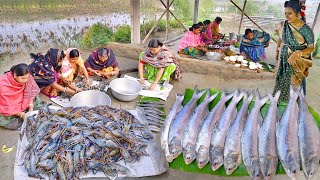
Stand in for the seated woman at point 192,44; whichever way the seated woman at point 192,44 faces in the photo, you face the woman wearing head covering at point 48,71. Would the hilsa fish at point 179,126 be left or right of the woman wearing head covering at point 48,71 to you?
left

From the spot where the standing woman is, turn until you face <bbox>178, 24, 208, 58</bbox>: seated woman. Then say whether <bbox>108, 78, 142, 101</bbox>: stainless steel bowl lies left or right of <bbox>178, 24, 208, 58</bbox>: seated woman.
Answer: left

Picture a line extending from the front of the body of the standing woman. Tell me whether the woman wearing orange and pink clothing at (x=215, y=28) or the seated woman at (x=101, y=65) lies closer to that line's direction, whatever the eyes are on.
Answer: the seated woman

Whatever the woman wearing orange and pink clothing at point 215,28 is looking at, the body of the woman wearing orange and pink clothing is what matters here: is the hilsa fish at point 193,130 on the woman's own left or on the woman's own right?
on the woman's own right

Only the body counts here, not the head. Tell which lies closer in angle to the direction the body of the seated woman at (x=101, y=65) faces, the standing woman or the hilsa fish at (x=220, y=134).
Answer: the hilsa fish

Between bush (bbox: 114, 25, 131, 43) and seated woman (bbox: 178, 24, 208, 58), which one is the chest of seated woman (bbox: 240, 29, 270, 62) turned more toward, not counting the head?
the seated woman
